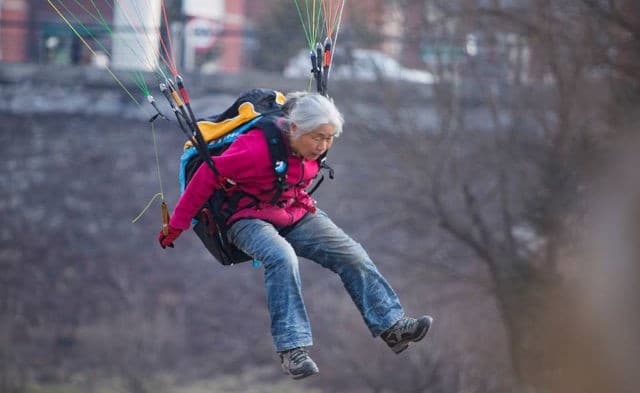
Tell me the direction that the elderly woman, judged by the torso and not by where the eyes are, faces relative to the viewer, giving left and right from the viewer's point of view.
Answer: facing the viewer and to the right of the viewer

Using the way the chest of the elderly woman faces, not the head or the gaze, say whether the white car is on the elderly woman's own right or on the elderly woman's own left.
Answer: on the elderly woman's own left

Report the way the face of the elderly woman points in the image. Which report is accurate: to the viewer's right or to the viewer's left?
to the viewer's right
